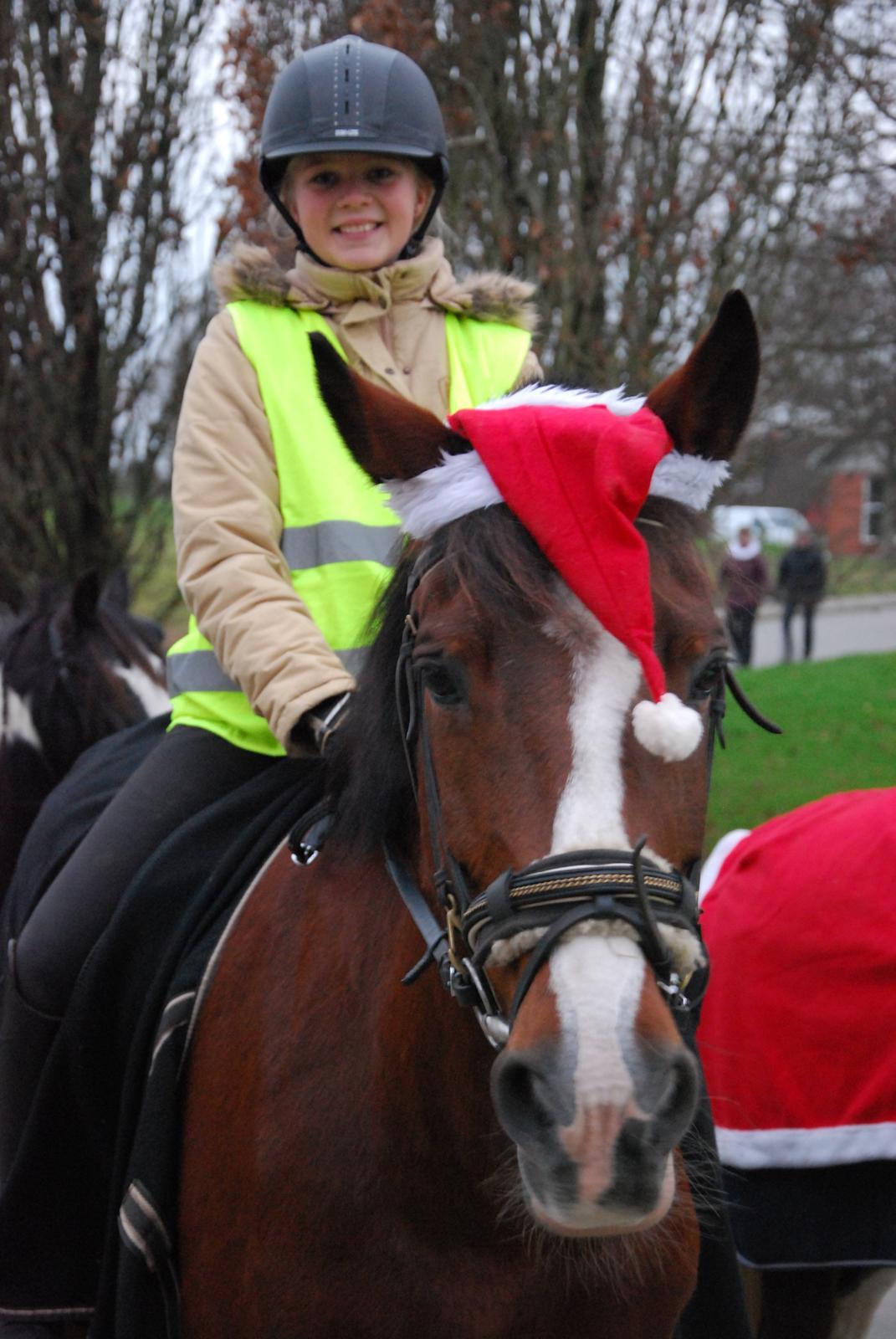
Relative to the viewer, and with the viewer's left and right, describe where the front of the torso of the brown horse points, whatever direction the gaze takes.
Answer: facing the viewer and to the right of the viewer

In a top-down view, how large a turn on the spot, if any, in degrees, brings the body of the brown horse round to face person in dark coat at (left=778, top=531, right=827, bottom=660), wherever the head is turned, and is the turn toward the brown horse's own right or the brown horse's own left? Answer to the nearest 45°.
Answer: approximately 135° to the brown horse's own left

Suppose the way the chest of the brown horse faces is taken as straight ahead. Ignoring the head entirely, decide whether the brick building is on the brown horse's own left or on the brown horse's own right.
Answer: on the brown horse's own left

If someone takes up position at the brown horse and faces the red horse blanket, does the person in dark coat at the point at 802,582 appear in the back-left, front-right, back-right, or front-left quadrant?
front-left

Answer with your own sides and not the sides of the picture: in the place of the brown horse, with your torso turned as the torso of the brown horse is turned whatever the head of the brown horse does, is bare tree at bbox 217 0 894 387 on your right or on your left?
on your left
